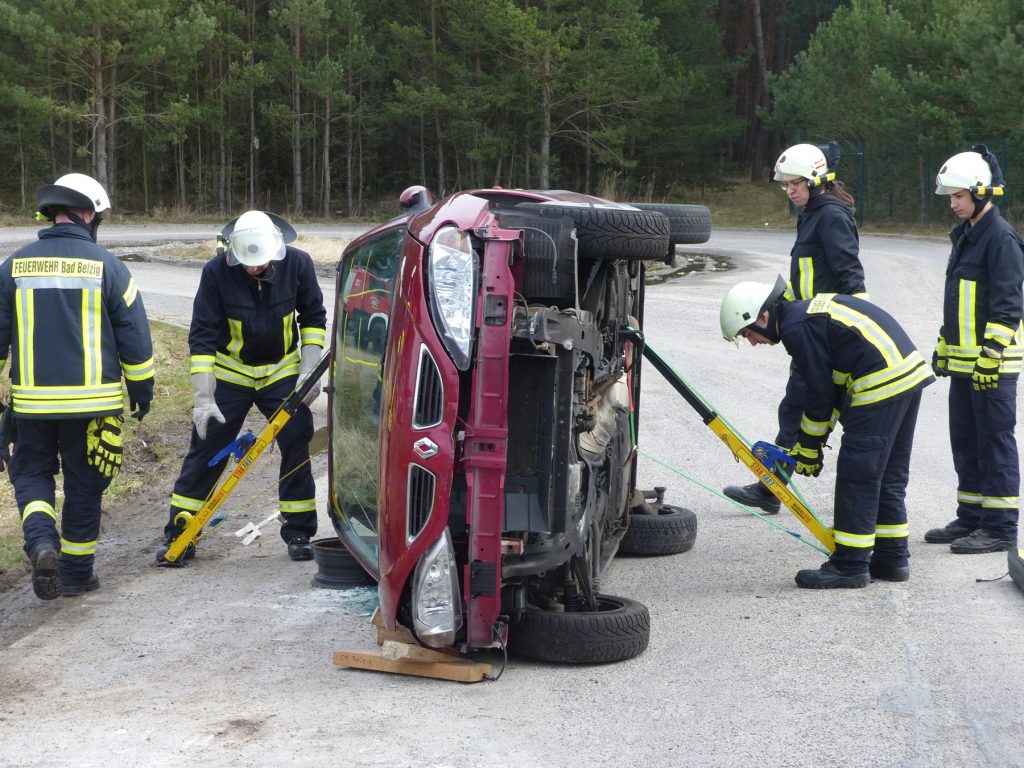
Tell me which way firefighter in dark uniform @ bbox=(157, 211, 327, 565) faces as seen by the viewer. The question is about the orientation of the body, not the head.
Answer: toward the camera

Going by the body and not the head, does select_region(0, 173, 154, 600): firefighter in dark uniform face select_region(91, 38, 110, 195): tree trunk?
yes

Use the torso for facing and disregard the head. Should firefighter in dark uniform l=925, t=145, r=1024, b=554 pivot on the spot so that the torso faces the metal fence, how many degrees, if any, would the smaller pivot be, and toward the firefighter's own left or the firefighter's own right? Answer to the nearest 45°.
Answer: approximately 135° to the firefighter's own right

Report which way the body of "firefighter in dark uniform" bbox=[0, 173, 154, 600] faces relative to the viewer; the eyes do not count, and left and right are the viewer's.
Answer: facing away from the viewer

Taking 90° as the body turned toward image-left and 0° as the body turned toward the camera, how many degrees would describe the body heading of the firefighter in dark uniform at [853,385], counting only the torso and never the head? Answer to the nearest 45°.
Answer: approximately 90°

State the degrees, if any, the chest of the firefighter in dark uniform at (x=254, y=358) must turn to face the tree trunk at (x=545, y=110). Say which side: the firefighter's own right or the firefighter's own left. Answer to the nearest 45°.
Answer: approximately 180°

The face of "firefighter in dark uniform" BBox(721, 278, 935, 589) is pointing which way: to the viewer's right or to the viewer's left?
to the viewer's left

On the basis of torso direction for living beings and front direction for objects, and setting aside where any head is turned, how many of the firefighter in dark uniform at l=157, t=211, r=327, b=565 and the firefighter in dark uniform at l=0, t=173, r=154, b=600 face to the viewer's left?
0

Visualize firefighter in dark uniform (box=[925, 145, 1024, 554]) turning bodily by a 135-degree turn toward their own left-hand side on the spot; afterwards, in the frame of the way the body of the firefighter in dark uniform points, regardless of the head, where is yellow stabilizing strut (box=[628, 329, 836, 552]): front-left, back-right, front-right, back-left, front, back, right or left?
back-right

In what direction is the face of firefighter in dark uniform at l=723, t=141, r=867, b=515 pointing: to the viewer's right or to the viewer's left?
to the viewer's left

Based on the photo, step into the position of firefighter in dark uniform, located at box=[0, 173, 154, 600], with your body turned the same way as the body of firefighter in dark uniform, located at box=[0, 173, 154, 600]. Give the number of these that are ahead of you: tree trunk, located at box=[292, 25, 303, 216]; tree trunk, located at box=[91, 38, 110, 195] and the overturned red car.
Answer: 2

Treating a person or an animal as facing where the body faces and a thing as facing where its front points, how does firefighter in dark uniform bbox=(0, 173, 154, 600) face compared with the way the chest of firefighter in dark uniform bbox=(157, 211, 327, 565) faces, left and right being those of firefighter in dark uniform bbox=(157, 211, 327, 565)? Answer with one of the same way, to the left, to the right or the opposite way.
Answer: the opposite way

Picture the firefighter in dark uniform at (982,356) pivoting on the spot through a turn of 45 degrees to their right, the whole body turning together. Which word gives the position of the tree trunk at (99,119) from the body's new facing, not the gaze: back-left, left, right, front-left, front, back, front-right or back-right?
front-right

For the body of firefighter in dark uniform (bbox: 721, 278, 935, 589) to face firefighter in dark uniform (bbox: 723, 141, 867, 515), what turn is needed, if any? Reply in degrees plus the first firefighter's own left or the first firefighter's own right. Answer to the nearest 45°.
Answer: approximately 90° to the first firefighter's own right

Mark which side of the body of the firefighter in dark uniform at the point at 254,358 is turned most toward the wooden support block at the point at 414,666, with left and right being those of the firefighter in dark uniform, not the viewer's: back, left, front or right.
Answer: front

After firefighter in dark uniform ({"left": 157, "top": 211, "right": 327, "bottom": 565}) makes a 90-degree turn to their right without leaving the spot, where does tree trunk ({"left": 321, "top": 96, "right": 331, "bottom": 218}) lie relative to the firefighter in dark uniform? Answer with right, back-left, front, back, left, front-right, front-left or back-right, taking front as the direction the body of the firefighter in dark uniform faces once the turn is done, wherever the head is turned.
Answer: right
